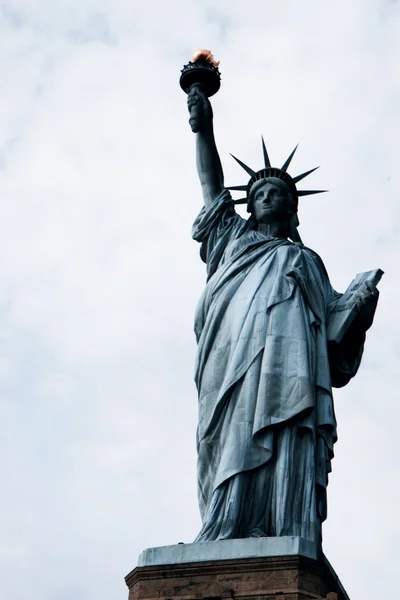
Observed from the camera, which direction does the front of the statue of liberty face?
facing the viewer
